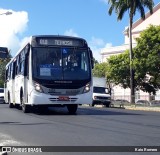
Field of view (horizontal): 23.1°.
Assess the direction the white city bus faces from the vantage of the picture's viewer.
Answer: facing the viewer
